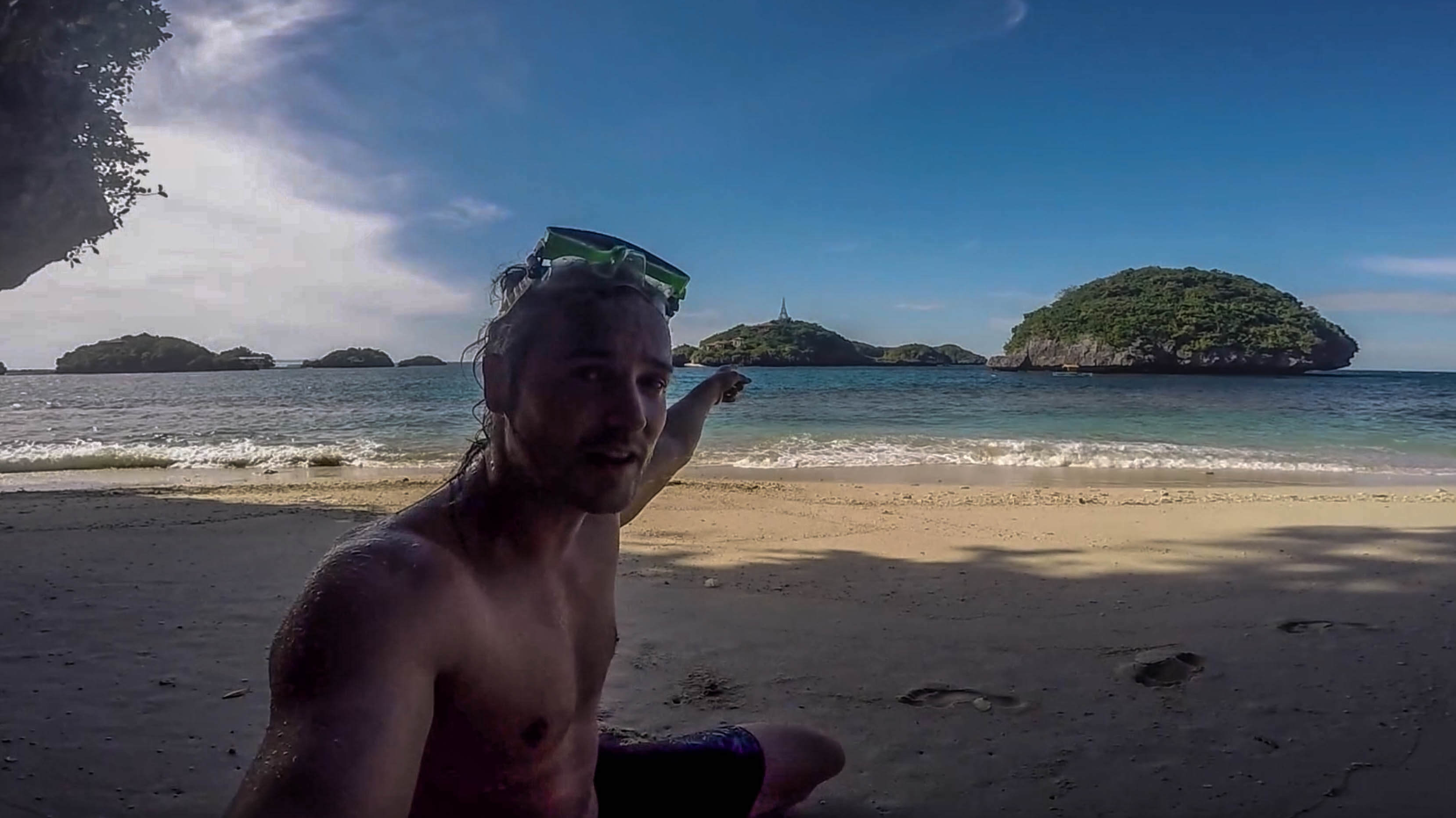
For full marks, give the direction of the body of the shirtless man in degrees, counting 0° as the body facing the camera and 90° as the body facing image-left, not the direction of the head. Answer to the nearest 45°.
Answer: approximately 315°
